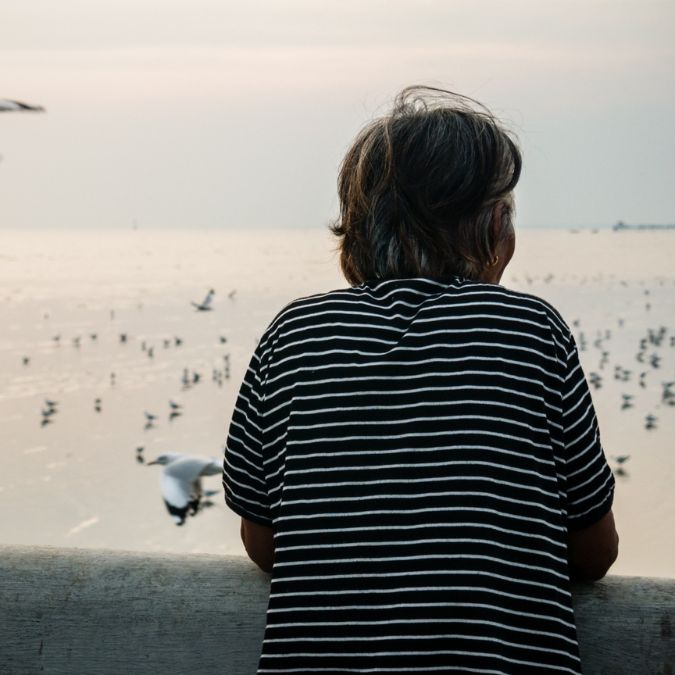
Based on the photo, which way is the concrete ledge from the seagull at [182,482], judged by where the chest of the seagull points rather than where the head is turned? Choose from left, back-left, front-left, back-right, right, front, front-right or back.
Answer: left

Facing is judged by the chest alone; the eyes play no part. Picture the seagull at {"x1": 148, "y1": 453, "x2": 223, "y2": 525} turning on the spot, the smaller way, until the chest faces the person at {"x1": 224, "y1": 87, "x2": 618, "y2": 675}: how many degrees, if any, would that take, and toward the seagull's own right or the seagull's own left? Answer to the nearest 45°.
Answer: approximately 90° to the seagull's own left

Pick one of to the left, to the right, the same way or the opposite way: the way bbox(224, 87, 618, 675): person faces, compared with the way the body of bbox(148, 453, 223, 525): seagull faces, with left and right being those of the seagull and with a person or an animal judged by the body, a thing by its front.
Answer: to the right

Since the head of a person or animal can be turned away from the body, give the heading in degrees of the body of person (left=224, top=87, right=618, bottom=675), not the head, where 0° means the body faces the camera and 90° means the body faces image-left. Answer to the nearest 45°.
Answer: approximately 180°

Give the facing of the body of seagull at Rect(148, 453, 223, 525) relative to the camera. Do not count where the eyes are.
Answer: to the viewer's left

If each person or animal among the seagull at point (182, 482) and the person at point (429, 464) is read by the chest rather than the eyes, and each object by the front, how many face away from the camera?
1

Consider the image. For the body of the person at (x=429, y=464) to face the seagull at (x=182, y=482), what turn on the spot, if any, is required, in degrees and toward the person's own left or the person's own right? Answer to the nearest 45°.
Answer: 0° — they already face it

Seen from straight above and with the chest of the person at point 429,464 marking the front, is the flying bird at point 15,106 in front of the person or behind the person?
in front

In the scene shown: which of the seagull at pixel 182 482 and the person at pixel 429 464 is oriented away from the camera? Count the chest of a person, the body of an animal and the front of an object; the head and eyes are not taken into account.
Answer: the person
